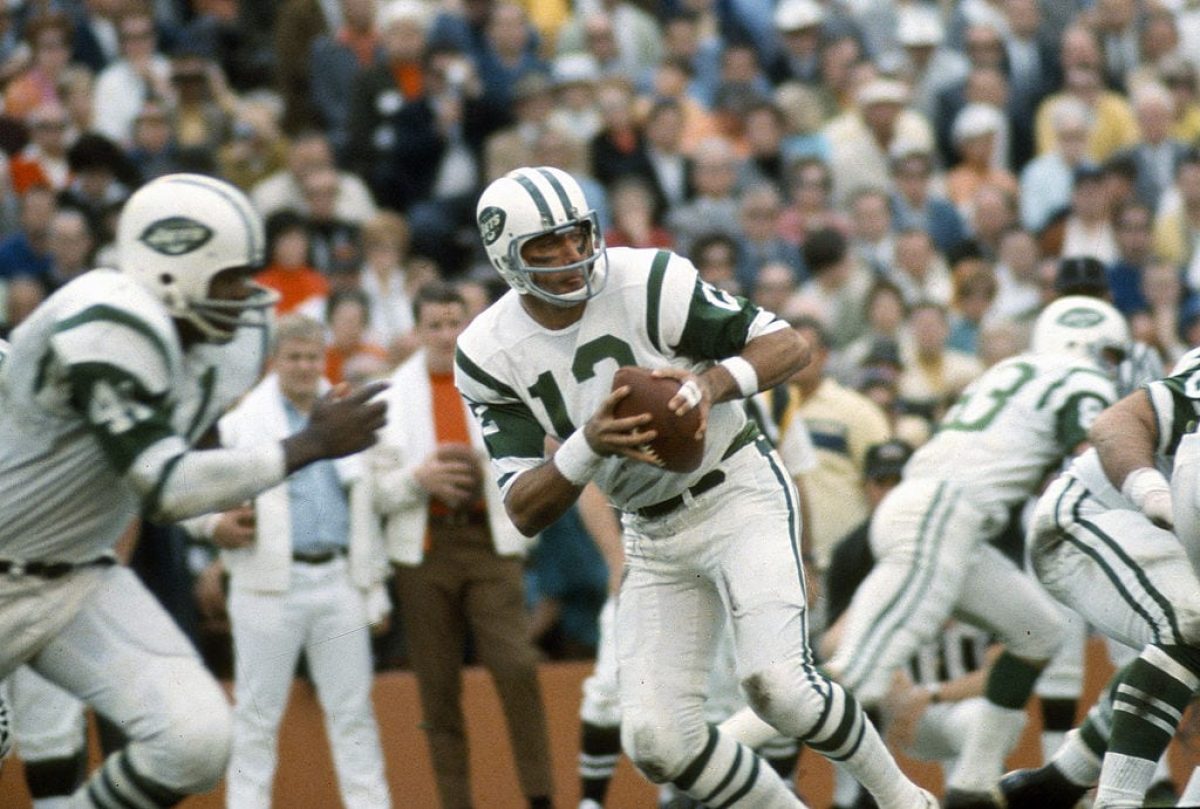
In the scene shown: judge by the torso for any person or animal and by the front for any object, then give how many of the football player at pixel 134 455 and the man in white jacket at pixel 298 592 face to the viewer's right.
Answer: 1

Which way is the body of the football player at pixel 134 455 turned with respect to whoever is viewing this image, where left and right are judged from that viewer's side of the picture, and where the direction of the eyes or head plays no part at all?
facing to the right of the viewer

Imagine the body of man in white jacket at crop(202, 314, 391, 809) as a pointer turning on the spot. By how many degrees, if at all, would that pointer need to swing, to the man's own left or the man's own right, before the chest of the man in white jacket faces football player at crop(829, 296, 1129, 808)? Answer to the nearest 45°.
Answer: approximately 90° to the man's own left

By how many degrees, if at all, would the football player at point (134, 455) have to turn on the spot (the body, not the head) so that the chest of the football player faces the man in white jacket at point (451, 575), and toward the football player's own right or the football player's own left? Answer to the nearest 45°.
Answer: approximately 45° to the football player's own left

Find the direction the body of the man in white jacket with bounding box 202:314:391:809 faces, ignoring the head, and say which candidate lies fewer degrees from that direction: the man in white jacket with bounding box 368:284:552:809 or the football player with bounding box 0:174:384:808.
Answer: the football player

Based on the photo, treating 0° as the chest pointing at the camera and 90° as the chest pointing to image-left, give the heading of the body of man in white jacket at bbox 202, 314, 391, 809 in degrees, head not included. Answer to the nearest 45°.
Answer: approximately 0°

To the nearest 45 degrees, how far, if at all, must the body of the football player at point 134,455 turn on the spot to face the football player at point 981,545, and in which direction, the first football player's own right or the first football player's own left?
0° — they already face them
